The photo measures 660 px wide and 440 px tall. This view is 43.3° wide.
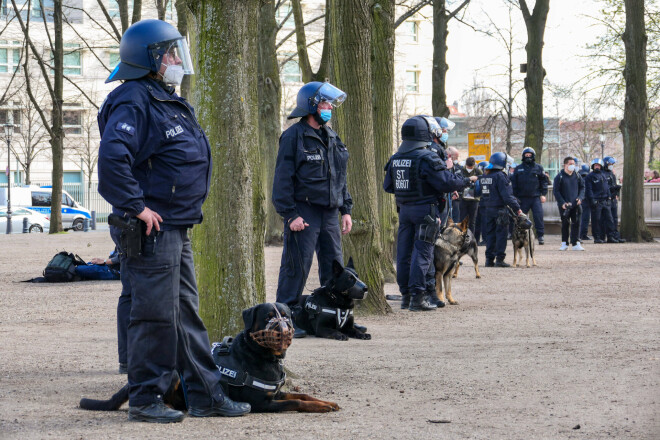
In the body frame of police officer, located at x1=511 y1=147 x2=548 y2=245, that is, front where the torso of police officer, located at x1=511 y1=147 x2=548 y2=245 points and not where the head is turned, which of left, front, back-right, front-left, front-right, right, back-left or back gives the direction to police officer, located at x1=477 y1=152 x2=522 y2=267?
front

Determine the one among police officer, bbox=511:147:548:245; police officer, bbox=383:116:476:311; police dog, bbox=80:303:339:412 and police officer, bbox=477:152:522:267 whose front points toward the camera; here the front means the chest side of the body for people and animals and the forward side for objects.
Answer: police officer, bbox=511:147:548:245

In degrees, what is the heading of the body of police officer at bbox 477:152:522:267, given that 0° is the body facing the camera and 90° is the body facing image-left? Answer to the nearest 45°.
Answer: approximately 225°

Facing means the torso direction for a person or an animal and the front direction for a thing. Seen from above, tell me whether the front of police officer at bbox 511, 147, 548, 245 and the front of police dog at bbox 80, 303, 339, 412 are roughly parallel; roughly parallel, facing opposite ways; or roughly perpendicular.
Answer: roughly perpendicular

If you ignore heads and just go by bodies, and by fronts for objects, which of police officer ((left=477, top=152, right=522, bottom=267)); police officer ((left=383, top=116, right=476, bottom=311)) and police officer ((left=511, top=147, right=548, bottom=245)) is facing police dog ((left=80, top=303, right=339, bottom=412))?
police officer ((left=511, top=147, right=548, bottom=245))

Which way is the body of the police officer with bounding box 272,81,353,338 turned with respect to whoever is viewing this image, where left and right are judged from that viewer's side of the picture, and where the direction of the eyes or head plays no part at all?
facing the viewer and to the right of the viewer

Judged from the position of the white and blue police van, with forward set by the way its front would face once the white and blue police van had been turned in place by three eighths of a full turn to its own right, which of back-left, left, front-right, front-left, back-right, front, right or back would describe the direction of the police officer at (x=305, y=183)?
front-left

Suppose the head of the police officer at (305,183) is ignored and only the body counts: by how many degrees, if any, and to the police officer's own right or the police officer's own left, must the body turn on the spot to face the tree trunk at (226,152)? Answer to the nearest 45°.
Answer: approximately 45° to the police officer's own right

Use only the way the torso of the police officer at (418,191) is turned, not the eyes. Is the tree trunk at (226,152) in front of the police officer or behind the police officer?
behind

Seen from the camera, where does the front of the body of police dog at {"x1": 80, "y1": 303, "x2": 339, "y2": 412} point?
to the viewer's right

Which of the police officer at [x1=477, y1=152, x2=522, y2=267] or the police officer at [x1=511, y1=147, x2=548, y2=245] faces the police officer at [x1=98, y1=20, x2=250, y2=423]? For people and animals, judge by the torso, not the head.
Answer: the police officer at [x1=511, y1=147, x2=548, y2=245]

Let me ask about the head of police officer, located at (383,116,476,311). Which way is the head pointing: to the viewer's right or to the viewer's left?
to the viewer's right

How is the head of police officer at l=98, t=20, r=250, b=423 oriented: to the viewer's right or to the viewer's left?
to the viewer's right

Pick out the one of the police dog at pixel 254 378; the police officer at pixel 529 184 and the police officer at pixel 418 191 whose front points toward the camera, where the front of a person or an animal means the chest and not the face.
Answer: the police officer at pixel 529 184

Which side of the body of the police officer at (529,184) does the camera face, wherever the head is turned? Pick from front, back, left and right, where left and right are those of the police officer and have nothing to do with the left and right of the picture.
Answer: front

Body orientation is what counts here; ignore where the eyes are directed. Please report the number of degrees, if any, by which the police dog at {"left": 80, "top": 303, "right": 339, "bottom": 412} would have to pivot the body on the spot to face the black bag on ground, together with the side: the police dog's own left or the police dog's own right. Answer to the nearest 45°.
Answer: approximately 90° to the police dog's own left

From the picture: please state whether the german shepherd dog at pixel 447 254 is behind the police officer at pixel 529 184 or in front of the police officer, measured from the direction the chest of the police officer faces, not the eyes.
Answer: in front
